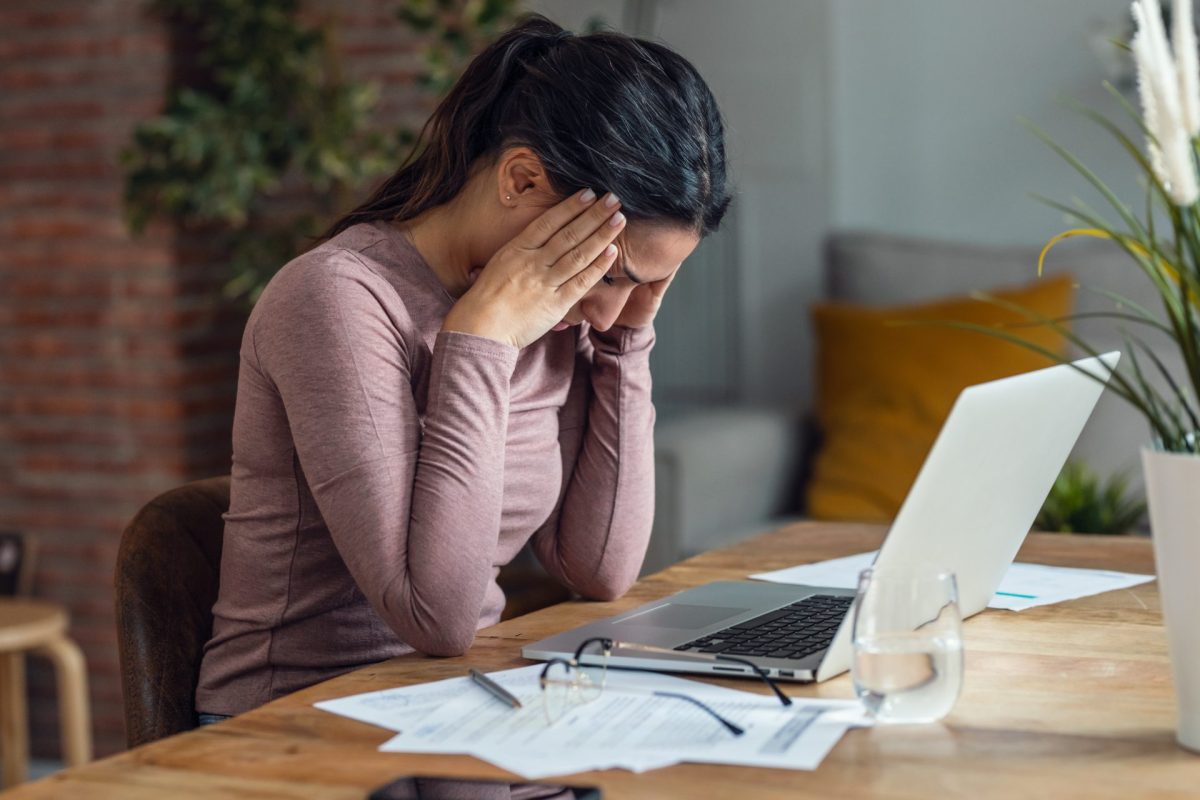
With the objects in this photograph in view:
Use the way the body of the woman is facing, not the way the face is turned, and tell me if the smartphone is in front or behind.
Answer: in front

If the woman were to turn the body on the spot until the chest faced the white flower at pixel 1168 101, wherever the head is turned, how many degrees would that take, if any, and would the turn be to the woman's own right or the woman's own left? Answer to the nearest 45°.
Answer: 0° — they already face it

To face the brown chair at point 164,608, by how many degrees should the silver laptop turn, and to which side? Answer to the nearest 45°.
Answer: approximately 45° to its left

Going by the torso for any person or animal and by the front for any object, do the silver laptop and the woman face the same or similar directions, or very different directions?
very different directions

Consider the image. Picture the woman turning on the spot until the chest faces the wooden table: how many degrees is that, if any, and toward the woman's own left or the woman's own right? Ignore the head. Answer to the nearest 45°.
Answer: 0° — they already face it

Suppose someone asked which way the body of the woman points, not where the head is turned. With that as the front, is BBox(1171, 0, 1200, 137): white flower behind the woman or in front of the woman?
in front

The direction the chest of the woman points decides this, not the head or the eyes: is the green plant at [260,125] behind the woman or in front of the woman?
behind

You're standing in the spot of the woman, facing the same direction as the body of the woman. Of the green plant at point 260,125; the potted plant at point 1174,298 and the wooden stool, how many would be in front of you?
1
